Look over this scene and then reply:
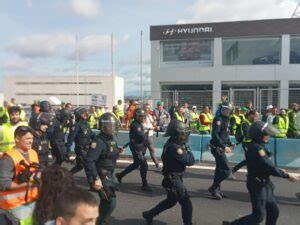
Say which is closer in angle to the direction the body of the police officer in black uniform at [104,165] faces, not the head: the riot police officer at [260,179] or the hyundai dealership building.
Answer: the riot police officer

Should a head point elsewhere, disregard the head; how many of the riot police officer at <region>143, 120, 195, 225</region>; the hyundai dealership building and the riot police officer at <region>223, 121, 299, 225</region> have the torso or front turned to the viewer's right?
2

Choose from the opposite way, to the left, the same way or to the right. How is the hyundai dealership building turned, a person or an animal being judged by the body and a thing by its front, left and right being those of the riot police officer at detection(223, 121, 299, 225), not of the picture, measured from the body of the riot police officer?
to the right

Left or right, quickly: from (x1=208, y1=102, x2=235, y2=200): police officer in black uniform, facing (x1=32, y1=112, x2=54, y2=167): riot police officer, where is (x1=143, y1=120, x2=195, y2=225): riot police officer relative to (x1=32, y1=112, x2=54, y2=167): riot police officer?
left

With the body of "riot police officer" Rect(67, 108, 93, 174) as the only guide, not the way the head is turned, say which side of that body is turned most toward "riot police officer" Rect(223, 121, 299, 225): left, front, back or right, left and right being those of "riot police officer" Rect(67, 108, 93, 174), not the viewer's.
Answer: front

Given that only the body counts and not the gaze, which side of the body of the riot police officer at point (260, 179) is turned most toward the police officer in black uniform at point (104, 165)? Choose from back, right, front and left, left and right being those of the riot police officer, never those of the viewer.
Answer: back

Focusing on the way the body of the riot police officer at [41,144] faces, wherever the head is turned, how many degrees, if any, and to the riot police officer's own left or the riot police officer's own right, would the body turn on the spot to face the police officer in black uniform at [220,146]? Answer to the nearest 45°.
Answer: approximately 45° to the riot police officer's own left

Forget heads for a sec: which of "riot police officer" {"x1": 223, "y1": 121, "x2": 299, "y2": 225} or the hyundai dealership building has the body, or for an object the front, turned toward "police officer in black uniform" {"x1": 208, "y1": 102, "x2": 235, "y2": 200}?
the hyundai dealership building

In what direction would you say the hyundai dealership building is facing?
toward the camera

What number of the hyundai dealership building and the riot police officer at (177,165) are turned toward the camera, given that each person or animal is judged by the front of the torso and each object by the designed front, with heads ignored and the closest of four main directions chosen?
1
